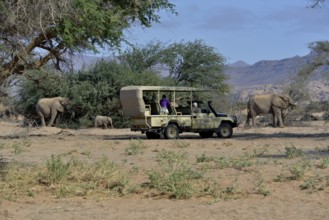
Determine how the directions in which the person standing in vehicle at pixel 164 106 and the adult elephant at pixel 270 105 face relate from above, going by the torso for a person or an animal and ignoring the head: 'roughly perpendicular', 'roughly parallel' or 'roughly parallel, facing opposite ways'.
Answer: roughly perpendicular

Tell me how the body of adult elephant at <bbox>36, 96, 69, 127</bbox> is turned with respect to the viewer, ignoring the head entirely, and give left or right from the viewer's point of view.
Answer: facing away from the viewer and to the right of the viewer

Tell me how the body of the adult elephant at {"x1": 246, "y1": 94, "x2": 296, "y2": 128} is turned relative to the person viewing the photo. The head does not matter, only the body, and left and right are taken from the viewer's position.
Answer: facing to the right of the viewer

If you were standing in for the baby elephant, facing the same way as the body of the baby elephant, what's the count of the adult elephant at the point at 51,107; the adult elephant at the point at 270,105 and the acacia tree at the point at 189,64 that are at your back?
1

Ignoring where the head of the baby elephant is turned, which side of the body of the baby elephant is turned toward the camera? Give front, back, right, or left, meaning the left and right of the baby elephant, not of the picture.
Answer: right
